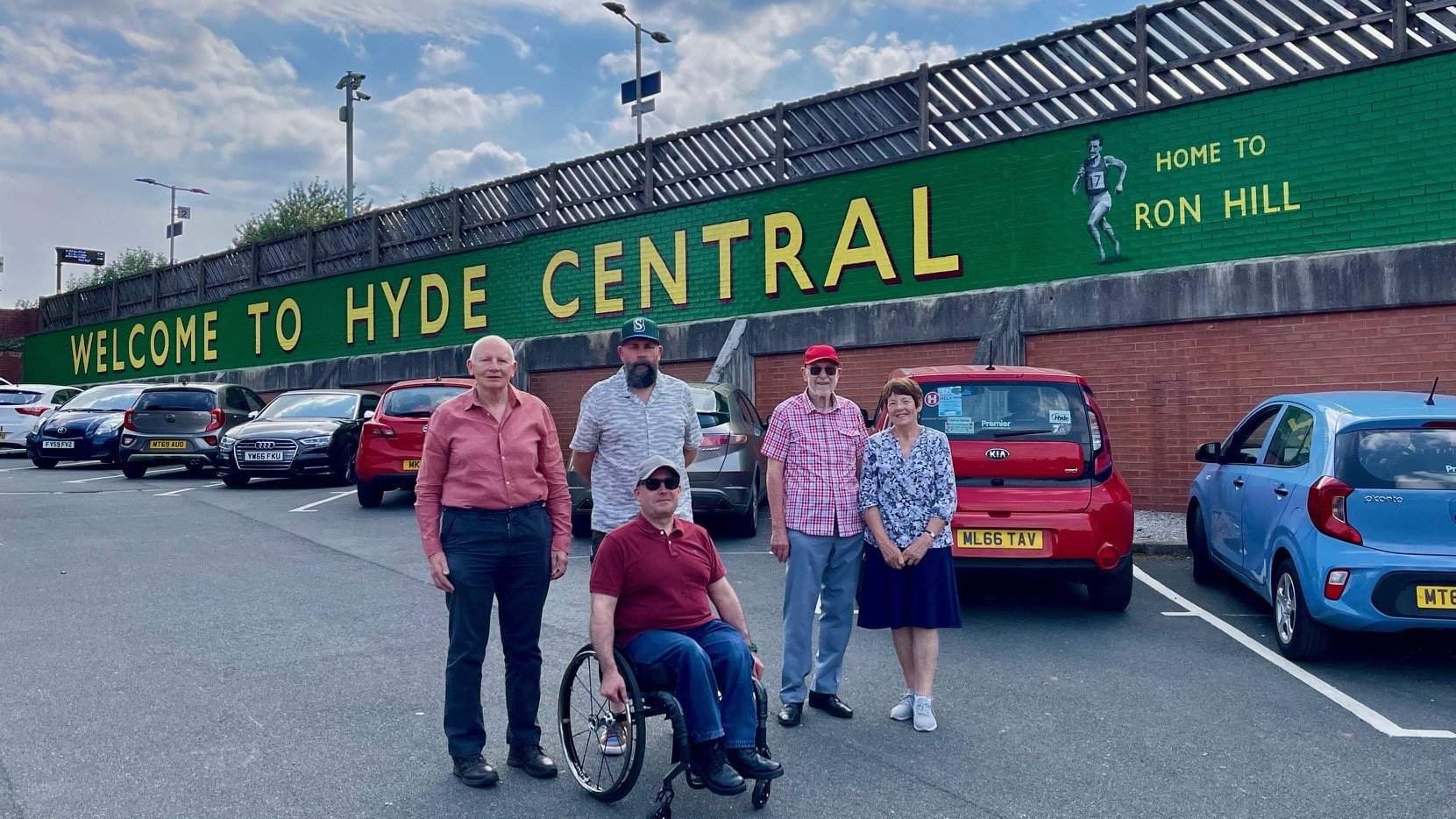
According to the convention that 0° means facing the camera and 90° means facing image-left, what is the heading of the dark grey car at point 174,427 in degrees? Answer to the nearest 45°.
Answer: approximately 225°

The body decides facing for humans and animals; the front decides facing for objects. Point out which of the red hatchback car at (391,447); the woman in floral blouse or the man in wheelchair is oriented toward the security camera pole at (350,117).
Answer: the red hatchback car

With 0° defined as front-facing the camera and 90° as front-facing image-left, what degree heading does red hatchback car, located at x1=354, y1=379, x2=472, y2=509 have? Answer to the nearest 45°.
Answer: approximately 180°

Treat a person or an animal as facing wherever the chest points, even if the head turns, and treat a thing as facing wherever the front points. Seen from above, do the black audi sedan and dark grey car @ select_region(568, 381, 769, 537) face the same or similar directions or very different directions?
very different directions

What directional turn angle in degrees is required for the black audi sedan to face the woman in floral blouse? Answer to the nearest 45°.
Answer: approximately 45° to its left

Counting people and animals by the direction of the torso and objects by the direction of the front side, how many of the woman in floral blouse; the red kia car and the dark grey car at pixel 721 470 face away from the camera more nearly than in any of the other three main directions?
2

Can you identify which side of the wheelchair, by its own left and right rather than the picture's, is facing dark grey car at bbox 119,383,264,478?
back

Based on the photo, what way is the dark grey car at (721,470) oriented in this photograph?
away from the camera

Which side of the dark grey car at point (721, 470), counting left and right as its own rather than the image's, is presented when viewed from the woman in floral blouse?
back

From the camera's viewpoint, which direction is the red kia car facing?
away from the camera

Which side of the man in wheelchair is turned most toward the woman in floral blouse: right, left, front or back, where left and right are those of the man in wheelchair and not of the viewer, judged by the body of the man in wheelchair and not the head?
left
